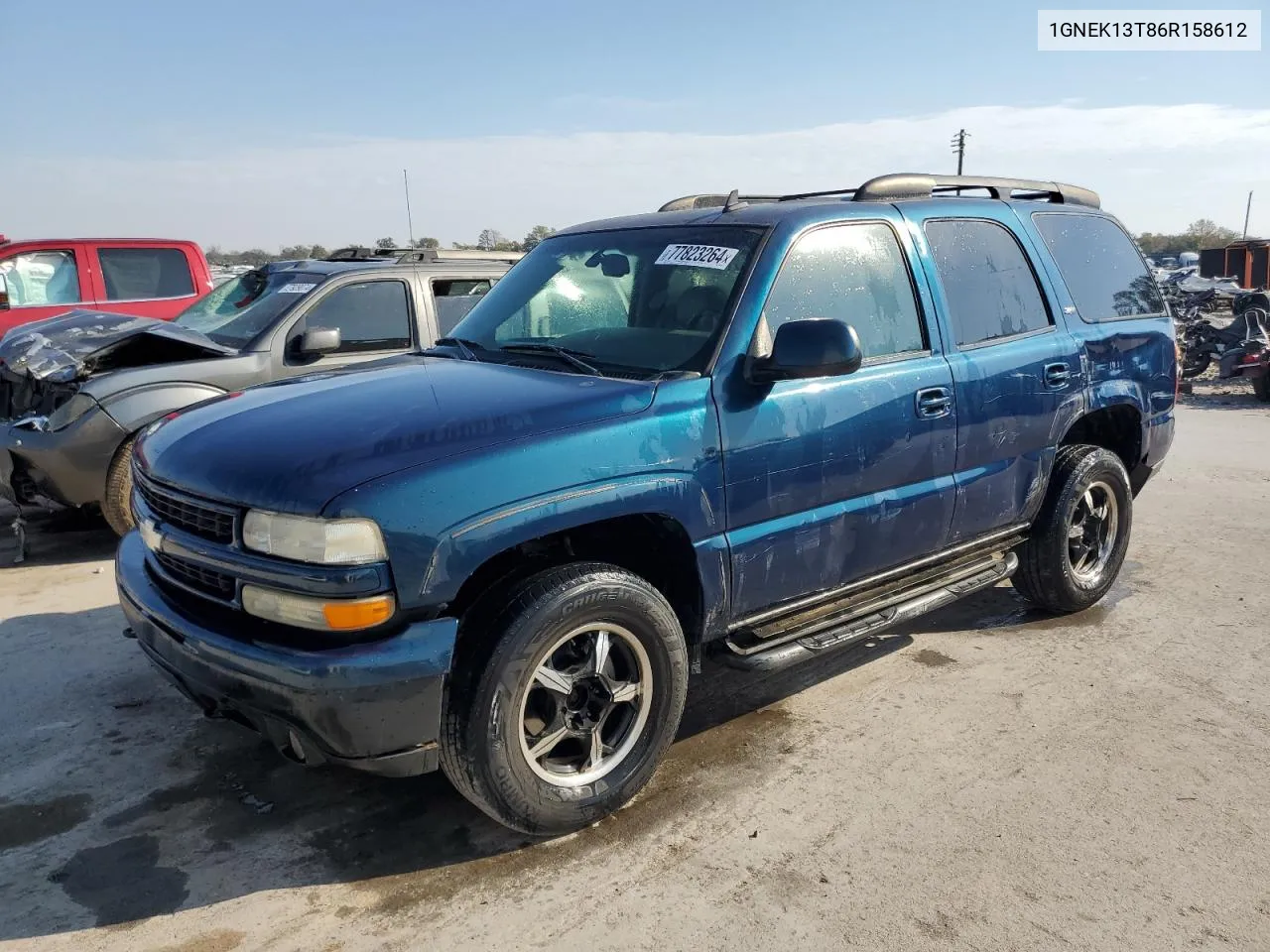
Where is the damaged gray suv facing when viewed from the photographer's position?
facing the viewer and to the left of the viewer

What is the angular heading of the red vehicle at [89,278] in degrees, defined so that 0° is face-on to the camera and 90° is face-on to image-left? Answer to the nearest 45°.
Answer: approximately 90°

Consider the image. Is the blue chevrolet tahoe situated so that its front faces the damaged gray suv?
no

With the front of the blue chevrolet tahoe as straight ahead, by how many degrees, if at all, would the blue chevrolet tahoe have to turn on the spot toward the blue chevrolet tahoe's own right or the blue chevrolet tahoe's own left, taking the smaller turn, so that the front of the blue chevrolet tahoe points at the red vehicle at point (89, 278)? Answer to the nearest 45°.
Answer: approximately 90° to the blue chevrolet tahoe's own right

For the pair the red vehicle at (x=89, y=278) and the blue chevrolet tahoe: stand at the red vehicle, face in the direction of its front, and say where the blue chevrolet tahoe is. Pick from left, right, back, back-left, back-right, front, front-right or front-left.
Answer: left

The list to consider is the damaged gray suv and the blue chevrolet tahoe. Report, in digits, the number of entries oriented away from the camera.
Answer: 0

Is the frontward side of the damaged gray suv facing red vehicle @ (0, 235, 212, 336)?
no

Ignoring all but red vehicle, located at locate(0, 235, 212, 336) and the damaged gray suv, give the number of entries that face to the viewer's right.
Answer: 0

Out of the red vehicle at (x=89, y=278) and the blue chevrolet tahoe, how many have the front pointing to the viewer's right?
0

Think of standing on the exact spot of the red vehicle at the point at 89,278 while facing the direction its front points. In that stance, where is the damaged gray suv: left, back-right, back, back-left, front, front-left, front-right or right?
left

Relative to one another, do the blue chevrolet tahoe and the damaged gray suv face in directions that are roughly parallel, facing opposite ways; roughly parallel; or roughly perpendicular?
roughly parallel

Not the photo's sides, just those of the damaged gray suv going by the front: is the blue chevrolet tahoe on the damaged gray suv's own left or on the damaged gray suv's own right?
on the damaged gray suv's own left
